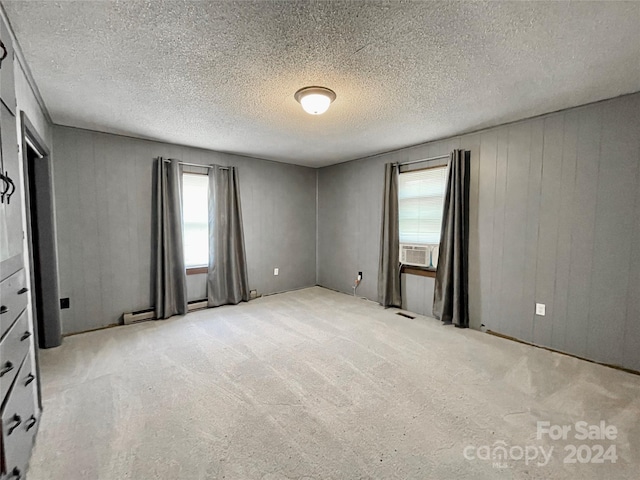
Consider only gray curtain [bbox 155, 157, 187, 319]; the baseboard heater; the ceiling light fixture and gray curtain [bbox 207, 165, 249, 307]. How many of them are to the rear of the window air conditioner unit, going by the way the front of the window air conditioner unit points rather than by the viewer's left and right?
0

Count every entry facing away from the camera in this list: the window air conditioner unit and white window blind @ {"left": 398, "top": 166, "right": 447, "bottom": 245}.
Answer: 0

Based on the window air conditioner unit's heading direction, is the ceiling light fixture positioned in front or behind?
in front

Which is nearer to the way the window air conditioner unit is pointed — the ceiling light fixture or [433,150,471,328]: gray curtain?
the ceiling light fixture

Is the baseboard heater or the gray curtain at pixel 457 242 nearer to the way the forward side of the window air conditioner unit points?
the baseboard heater

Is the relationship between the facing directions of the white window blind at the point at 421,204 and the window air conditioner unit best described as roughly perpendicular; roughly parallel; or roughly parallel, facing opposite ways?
roughly parallel

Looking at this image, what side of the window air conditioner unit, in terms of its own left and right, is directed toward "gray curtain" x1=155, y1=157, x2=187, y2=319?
front

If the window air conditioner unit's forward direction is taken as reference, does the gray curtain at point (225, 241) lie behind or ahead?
ahead

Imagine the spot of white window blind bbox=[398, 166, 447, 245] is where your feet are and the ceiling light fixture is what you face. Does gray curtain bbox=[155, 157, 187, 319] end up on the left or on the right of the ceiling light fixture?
right

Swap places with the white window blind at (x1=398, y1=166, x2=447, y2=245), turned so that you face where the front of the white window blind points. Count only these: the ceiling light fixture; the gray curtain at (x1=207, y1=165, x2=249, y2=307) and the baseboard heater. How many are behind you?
0

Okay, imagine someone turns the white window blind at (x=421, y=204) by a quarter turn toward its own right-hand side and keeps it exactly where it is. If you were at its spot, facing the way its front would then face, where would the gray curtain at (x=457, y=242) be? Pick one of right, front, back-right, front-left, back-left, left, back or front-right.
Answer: back

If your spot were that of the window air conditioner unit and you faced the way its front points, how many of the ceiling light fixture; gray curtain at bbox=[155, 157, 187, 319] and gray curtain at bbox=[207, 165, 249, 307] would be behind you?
0

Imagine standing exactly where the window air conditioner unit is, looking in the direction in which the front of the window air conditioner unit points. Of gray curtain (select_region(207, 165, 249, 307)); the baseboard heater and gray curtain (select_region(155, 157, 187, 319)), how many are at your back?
0

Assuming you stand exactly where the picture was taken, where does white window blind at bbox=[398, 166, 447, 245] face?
facing the viewer and to the left of the viewer

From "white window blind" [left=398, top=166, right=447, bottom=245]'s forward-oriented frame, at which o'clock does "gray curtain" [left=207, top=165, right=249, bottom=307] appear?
The gray curtain is roughly at 1 o'clock from the white window blind.
